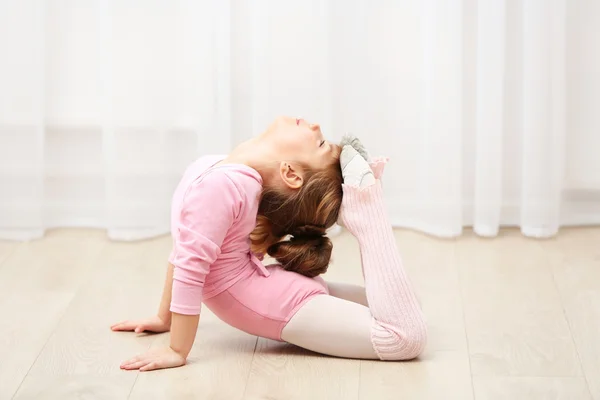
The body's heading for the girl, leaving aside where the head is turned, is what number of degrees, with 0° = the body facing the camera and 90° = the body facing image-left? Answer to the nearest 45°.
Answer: approximately 90°
